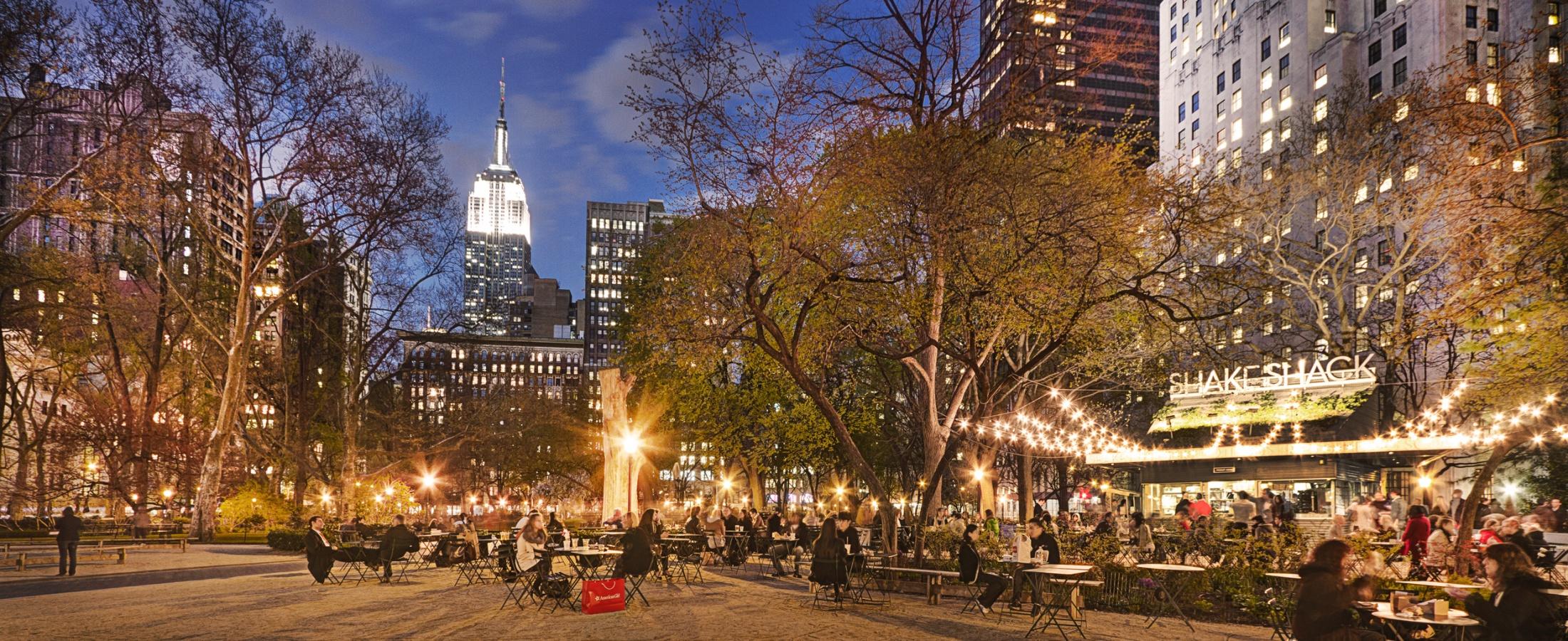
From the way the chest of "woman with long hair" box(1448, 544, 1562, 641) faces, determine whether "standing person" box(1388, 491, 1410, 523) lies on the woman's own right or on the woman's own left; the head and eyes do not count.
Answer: on the woman's own right

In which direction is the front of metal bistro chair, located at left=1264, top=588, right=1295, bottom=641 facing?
to the viewer's right

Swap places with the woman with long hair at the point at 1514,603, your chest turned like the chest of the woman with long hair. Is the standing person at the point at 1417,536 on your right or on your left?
on your right

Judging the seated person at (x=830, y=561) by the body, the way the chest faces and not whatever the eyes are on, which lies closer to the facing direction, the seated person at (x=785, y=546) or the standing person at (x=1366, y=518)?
the seated person
